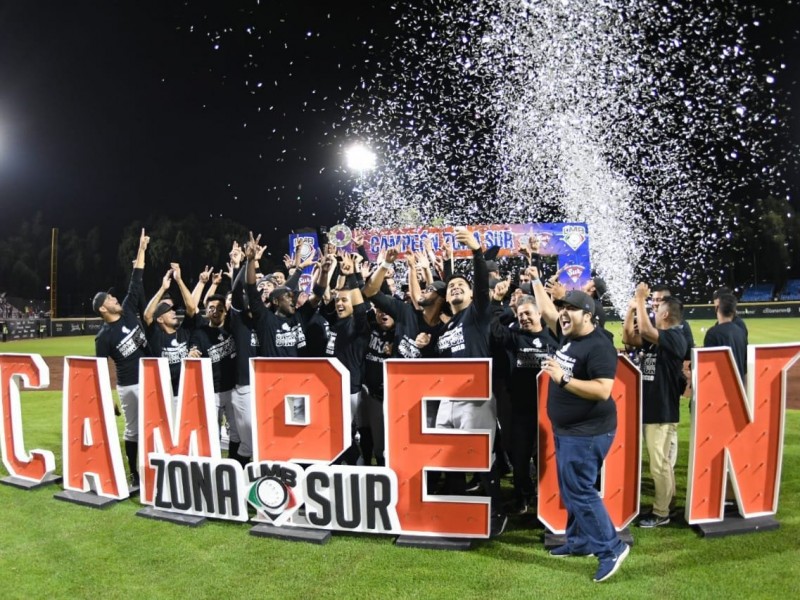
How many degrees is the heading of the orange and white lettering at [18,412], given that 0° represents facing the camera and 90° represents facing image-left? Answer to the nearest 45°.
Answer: approximately 45°

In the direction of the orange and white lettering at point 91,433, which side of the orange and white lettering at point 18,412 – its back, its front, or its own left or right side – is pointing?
left

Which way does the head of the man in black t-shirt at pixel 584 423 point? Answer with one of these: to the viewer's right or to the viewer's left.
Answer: to the viewer's left

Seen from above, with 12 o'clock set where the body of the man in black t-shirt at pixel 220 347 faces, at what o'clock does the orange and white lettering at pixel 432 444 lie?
The orange and white lettering is roughly at 11 o'clock from the man in black t-shirt.

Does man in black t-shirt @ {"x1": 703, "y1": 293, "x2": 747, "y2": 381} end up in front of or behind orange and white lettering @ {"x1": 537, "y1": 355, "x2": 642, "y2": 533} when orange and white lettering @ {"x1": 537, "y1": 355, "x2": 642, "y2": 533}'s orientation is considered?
behind

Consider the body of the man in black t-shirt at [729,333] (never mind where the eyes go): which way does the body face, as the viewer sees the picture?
away from the camera

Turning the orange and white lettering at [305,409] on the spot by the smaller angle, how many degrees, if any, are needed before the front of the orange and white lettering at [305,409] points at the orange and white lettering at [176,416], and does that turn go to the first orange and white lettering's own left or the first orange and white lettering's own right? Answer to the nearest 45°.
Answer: approximately 135° to the first orange and white lettering's own right
